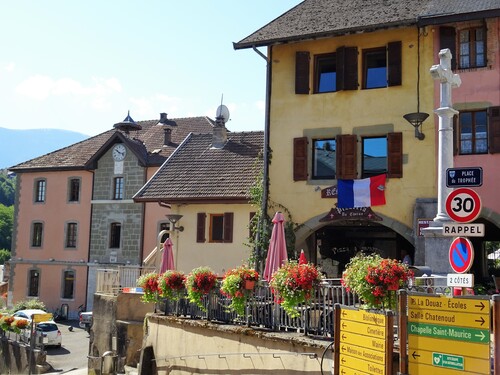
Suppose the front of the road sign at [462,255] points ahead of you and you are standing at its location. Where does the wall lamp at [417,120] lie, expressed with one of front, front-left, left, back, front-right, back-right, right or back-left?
back-right

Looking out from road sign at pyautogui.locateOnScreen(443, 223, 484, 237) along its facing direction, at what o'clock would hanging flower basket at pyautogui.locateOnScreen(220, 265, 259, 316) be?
The hanging flower basket is roughly at 4 o'clock from the road sign.

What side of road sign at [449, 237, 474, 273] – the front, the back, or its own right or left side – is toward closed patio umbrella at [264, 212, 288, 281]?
right

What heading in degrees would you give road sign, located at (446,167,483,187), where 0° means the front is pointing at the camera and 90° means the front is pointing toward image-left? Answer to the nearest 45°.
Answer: approximately 0°

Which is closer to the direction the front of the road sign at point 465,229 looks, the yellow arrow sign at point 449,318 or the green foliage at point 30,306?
the yellow arrow sign

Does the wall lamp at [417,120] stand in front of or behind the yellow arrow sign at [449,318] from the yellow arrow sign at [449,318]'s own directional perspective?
behind

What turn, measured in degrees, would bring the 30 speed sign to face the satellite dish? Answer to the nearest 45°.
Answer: approximately 135° to its right
